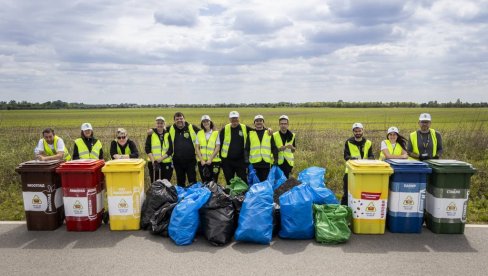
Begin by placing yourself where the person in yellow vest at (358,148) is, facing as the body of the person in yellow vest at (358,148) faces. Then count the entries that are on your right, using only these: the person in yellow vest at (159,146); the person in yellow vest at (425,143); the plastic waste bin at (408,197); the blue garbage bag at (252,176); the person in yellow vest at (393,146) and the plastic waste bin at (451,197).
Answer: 2

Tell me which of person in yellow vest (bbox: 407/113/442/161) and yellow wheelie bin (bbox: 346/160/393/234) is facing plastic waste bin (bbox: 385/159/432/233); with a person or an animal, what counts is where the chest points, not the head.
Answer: the person in yellow vest

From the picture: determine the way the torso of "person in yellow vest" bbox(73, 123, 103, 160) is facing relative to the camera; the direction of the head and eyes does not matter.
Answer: toward the camera

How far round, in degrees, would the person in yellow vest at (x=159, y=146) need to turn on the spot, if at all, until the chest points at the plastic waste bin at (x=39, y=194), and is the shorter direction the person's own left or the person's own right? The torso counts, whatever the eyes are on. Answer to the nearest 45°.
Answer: approximately 45° to the person's own right

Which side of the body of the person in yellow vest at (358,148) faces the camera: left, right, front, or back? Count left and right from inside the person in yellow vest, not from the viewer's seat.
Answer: front

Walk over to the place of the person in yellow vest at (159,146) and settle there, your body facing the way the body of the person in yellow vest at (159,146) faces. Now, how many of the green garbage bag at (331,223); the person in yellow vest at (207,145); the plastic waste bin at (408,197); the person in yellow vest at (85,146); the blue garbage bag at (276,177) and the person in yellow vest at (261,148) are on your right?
1

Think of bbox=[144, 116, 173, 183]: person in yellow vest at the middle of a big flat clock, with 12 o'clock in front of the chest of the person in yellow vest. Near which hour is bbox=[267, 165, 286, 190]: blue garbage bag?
The blue garbage bag is roughly at 10 o'clock from the person in yellow vest.

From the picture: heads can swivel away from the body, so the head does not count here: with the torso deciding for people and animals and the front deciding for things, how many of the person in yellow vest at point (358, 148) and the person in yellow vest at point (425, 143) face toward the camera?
2

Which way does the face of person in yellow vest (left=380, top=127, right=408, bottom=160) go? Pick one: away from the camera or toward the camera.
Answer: toward the camera

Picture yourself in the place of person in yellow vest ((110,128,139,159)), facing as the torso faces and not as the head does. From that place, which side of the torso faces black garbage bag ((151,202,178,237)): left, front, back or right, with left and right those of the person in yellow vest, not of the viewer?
front

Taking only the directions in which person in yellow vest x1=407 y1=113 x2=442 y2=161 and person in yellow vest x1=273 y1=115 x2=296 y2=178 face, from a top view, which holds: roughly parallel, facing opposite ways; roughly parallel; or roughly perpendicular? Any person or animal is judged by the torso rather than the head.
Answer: roughly parallel

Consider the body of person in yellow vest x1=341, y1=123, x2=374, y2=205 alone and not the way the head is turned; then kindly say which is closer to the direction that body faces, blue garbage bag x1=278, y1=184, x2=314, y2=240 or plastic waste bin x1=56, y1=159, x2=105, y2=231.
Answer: the blue garbage bag

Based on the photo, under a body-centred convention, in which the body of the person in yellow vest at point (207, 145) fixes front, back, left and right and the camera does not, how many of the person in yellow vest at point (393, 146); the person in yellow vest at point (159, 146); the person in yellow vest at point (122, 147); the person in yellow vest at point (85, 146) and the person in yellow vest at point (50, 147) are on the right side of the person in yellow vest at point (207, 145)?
4

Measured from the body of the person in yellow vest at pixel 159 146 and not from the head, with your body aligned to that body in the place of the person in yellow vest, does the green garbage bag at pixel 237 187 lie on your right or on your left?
on your left

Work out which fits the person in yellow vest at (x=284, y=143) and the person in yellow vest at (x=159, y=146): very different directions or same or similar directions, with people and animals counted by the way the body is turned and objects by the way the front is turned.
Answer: same or similar directions

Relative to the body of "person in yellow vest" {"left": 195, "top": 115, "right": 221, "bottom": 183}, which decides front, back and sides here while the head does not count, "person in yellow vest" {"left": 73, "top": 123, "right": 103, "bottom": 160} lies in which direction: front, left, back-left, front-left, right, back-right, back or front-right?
right

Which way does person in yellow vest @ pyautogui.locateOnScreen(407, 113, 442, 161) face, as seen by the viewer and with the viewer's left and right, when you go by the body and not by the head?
facing the viewer
